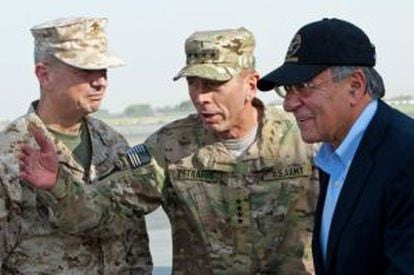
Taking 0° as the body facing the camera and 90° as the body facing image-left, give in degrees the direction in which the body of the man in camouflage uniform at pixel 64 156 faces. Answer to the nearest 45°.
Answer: approximately 315°

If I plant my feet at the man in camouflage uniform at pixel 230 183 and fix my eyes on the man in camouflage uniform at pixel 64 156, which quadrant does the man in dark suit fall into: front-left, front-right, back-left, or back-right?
back-left

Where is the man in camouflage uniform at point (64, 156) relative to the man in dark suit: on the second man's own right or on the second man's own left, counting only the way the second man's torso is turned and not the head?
on the second man's own right

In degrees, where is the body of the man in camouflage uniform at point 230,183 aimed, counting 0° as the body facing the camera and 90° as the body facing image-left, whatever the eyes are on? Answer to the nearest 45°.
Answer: approximately 0°

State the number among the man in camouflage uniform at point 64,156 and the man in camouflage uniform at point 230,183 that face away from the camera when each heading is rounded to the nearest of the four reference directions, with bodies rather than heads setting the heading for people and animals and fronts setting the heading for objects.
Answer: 0

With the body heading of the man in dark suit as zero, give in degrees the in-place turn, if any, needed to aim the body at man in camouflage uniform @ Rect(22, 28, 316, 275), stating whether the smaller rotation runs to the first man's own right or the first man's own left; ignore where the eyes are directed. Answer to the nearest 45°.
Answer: approximately 90° to the first man's own right

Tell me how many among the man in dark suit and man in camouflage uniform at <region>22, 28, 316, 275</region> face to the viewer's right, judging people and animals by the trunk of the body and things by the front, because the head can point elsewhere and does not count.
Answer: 0

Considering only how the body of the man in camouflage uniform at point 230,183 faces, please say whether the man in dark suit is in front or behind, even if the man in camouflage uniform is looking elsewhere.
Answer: in front

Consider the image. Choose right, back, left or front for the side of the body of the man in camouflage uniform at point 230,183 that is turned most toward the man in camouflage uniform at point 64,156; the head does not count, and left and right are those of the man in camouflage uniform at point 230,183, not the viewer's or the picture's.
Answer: right
